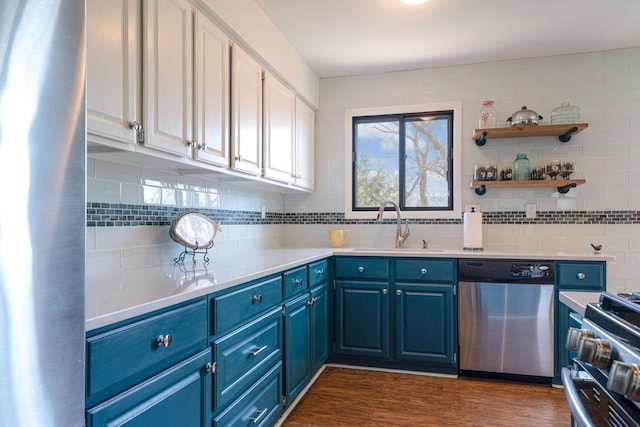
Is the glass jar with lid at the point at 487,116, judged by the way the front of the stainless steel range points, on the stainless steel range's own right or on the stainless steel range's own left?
on the stainless steel range's own right

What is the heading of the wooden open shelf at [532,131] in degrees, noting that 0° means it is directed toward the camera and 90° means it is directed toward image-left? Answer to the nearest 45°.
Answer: approximately 0°

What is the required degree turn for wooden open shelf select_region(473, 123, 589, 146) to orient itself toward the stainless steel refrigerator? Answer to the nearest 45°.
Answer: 0° — it already faces it

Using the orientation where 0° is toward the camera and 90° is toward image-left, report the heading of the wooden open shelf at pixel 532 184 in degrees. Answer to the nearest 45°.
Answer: approximately 0°

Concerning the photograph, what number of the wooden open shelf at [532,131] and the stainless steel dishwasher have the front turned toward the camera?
2

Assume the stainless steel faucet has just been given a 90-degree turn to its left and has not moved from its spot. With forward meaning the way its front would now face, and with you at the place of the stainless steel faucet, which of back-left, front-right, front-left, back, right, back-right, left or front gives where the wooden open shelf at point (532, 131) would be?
front-left

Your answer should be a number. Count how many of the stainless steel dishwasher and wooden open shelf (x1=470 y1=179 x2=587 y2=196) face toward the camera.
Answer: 2

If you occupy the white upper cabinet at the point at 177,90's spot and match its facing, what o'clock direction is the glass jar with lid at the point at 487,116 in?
The glass jar with lid is roughly at 10 o'clock from the white upper cabinet.

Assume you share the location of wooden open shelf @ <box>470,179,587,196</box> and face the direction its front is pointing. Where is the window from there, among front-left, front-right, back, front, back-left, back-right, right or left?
right
